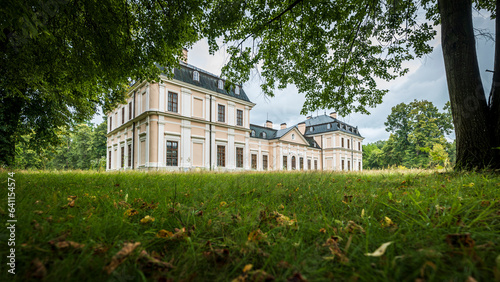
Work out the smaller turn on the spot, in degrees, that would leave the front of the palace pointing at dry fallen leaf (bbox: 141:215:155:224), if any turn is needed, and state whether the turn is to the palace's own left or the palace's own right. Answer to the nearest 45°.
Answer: approximately 45° to the palace's own right

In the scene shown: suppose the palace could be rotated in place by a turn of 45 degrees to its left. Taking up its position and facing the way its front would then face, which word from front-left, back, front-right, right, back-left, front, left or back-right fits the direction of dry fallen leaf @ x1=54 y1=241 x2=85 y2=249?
right

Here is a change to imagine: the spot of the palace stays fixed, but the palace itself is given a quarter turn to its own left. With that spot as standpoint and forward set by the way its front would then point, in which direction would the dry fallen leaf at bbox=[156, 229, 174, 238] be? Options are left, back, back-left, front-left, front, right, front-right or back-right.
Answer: back-right

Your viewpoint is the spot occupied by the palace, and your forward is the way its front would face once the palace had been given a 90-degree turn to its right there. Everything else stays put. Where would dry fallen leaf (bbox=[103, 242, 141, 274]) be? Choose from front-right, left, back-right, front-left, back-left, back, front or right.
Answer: front-left

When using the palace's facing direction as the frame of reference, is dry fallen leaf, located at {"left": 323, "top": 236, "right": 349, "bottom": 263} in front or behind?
in front

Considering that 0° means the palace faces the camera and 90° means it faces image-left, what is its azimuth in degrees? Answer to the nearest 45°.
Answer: approximately 315°

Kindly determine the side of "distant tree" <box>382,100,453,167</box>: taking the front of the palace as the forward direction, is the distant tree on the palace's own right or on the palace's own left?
on the palace's own left

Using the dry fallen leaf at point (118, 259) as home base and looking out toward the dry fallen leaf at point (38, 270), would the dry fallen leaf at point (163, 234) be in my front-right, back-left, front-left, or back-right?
back-right
